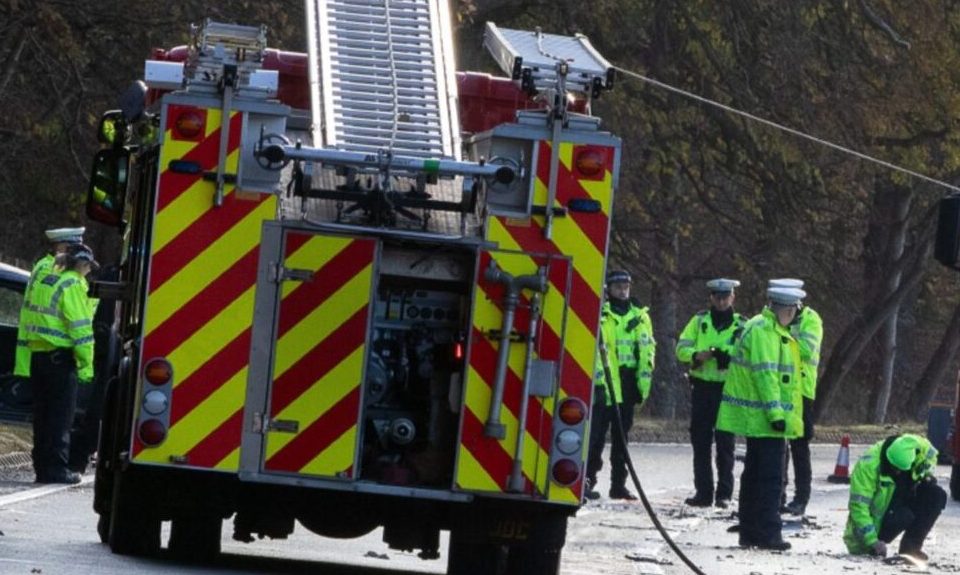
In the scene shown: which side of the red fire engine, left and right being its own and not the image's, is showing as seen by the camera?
back

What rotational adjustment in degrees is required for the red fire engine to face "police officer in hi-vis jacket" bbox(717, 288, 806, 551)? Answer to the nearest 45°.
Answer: approximately 45° to its right

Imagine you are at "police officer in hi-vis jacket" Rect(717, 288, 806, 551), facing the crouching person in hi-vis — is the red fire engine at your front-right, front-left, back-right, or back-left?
back-right

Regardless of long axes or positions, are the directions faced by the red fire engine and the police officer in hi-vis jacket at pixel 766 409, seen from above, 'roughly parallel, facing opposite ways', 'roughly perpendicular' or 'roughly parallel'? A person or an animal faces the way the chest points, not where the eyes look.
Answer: roughly perpendicular
